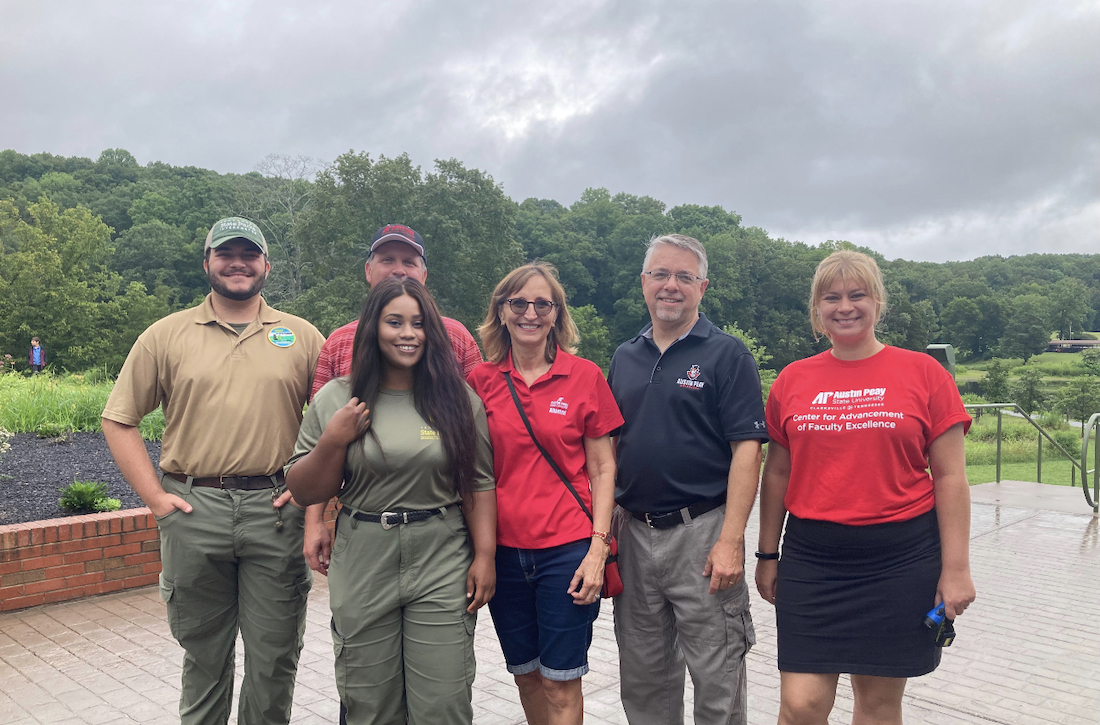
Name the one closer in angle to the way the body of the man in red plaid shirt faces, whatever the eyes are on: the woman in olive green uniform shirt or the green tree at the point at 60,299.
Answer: the woman in olive green uniform shirt

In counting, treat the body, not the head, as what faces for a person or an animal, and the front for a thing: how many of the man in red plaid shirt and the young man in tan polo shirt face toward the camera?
2

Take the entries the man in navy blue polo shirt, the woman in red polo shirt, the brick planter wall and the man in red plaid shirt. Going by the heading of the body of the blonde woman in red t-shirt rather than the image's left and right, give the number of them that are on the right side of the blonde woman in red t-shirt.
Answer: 4

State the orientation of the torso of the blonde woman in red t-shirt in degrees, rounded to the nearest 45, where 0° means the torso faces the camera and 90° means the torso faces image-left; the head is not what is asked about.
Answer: approximately 0°

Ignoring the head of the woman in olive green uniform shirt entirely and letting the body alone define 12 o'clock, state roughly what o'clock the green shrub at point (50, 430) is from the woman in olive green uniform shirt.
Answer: The green shrub is roughly at 5 o'clock from the woman in olive green uniform shirt.

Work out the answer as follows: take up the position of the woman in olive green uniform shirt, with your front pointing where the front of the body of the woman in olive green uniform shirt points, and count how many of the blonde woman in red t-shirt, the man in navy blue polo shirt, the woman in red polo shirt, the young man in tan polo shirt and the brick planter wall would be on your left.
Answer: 3
